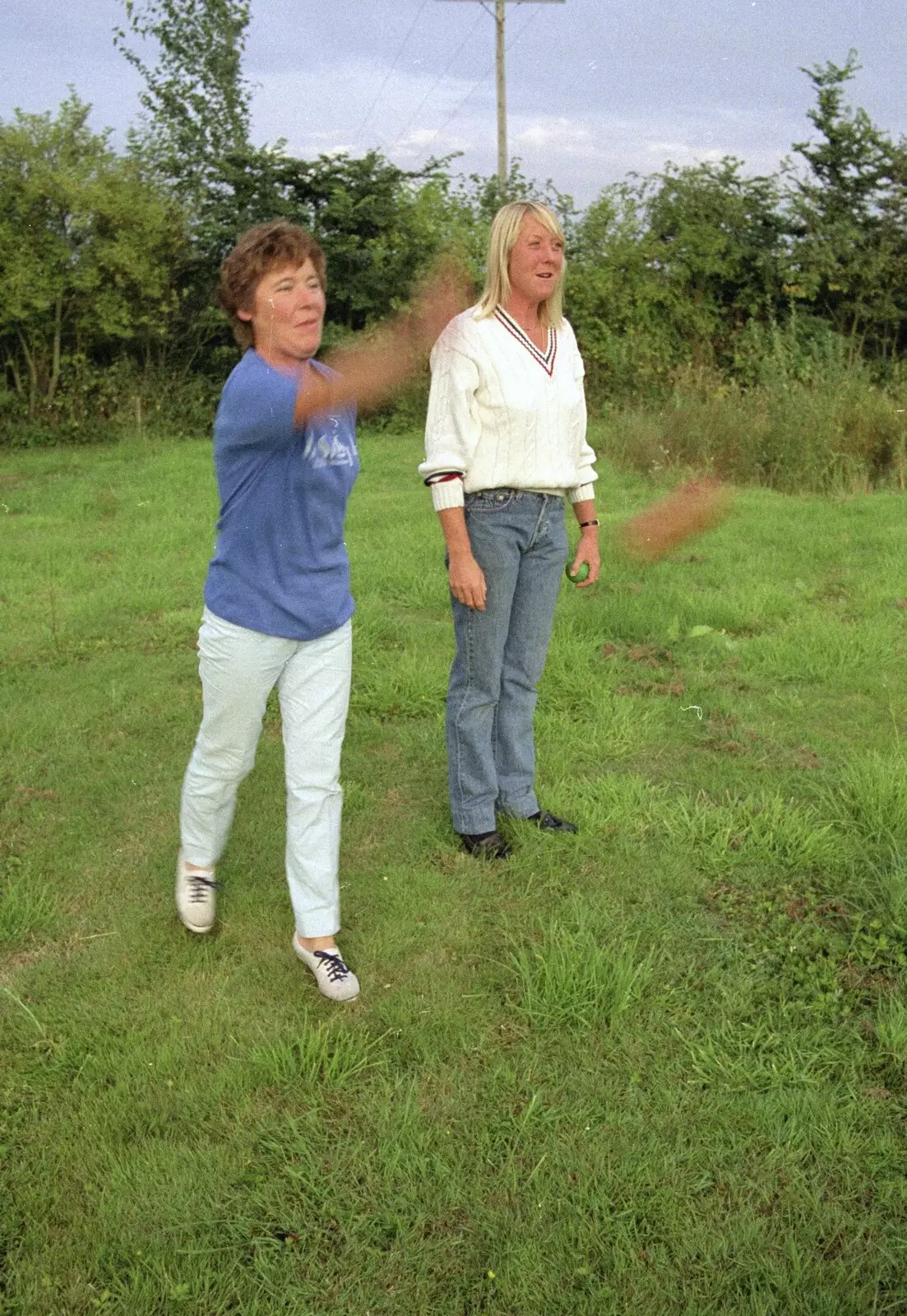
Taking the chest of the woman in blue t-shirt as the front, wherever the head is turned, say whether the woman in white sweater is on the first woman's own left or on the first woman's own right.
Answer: on the first woman's own left

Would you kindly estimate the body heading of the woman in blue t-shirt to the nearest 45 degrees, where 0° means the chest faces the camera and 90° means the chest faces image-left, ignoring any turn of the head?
approximately 315°

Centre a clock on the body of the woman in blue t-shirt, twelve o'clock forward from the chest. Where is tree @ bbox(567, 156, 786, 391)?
The tree is roughly at 8 o'clock from the woman in blue t-shirt.

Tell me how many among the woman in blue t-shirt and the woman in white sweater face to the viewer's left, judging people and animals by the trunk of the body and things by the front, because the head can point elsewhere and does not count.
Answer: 0

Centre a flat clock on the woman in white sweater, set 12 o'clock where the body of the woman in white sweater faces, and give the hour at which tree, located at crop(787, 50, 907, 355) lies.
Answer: The tree is roughly at 8 o'clock from the woman in white sweater.

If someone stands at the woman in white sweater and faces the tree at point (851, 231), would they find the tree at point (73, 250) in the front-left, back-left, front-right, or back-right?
front-left

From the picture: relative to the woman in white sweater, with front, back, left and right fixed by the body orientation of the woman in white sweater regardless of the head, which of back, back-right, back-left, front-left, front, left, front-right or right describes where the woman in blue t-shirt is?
right

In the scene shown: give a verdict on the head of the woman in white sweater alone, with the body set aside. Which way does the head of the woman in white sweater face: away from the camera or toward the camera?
toward the camera

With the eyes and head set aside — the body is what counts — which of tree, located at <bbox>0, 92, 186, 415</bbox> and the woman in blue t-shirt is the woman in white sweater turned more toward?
the woman in blue t-shirt

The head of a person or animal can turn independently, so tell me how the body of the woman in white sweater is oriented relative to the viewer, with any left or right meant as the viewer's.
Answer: facing the viewer and to the right of the viewer

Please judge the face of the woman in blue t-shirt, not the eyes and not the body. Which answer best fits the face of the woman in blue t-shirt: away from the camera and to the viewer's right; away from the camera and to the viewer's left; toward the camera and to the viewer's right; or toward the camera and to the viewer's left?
toward the camera and to the viewer's right

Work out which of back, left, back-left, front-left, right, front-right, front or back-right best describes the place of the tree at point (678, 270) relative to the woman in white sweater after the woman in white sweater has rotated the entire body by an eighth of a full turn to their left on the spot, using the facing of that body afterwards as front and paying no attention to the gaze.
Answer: left

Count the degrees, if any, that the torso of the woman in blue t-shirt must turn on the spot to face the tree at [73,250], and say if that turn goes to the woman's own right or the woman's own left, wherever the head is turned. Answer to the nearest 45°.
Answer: approximately 135° to the woman's own left

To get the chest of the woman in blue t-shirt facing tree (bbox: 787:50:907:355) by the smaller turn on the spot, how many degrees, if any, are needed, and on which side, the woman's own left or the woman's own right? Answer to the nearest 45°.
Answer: approximately 90° to the woman's own left
